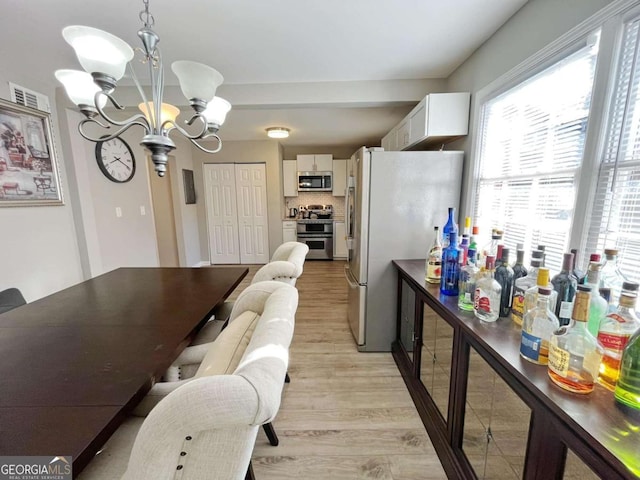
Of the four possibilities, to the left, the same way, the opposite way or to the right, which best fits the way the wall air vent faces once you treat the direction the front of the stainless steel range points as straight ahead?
to the left

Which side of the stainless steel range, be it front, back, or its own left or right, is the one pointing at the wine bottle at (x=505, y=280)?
front

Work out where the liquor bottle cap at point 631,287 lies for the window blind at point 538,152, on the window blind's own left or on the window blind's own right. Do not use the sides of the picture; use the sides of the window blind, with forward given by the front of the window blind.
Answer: on the window blind's own left

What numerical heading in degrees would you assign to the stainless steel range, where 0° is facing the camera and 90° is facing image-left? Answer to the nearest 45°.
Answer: approximately 0°

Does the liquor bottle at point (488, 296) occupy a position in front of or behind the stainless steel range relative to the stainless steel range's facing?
in front

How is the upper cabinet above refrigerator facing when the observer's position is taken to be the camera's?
facing to the left of the viewer

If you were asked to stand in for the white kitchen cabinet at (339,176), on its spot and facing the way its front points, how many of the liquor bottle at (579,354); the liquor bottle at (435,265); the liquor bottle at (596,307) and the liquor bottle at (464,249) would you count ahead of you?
4

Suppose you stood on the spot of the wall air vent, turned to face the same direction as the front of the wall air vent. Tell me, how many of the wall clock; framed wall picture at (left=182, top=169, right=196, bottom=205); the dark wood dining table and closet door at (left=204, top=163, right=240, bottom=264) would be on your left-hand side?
3

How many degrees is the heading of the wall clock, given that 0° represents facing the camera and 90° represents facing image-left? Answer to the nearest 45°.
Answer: approximately 315°
